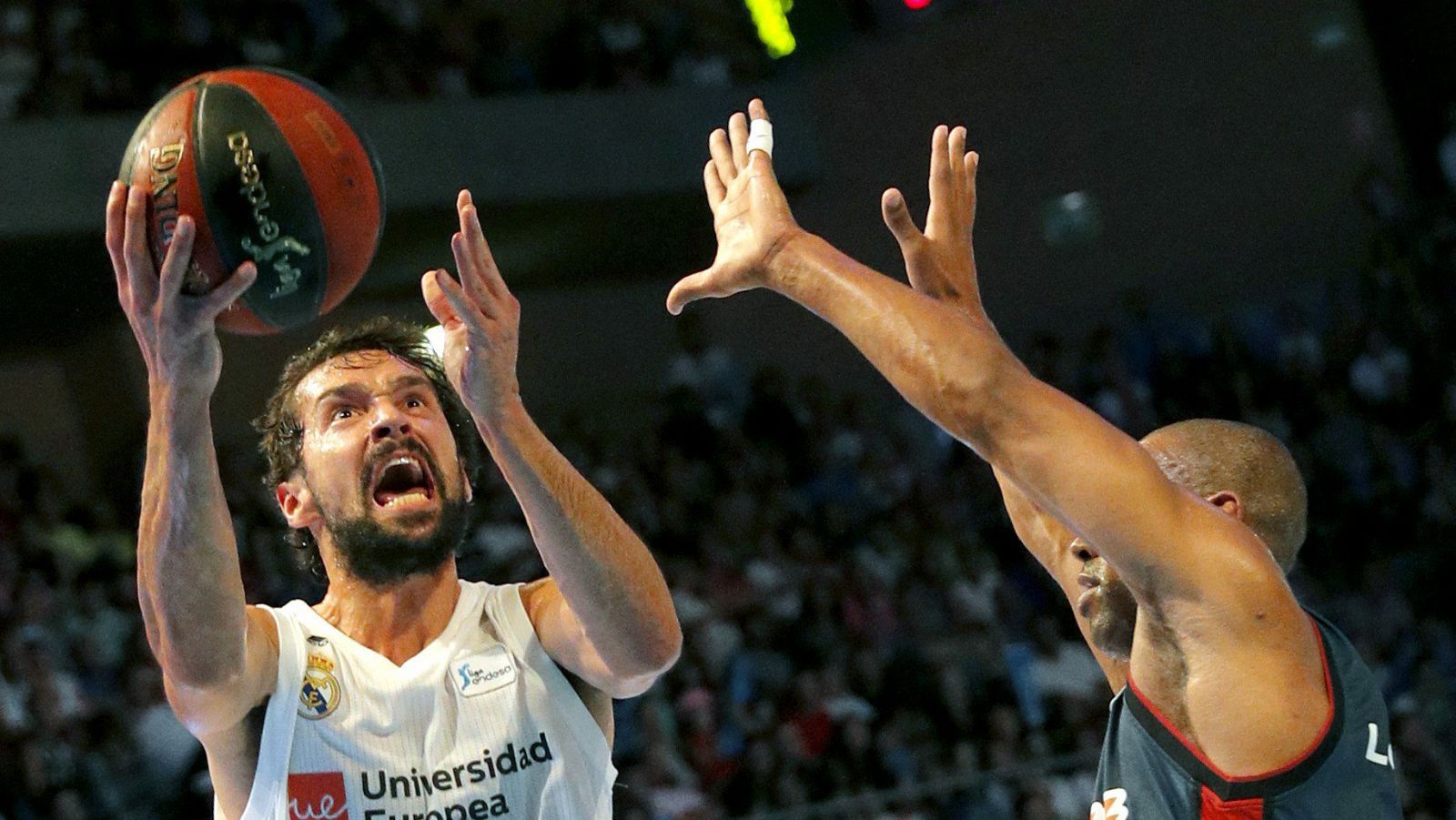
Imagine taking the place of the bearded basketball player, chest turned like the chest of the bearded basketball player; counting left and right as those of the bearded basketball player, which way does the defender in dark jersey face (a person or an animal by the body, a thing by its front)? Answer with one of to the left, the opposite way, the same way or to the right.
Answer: to the right

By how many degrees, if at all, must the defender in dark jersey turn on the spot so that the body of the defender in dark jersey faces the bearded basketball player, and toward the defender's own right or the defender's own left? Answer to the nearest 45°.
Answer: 0° — they already face them

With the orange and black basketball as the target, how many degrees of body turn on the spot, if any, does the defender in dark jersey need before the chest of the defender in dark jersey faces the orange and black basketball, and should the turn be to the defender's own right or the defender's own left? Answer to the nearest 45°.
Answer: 0° — they already face it

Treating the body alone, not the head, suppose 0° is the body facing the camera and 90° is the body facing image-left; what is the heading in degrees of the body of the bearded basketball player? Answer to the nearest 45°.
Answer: approximately 0°

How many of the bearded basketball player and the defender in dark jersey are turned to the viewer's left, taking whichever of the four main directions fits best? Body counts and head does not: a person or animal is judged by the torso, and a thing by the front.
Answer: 1

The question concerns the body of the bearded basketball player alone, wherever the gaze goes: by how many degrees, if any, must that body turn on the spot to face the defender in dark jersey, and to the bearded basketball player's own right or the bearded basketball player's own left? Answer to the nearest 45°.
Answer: approximately 45° to the bearded basketball player's own left

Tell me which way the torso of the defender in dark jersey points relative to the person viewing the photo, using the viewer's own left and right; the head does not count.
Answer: facing to the left of the viewer

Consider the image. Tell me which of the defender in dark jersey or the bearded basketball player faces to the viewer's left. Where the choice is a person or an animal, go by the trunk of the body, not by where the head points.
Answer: the defender in dark jersey
